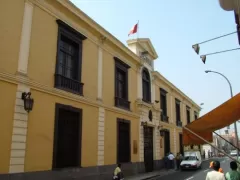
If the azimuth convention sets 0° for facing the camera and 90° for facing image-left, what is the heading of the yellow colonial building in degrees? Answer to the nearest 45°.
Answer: approximately 315°

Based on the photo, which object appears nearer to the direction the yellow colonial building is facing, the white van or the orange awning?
the orange awning

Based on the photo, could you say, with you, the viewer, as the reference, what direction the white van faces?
facing the viewer and to the left of the viewer

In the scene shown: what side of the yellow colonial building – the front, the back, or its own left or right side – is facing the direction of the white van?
left

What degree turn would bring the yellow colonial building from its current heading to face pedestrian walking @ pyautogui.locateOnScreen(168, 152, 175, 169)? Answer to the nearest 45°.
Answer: approximately 90° to its left

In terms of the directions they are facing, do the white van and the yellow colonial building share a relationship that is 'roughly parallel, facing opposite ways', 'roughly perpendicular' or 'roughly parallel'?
roughly perpendicular

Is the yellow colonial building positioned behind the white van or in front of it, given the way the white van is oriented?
in front

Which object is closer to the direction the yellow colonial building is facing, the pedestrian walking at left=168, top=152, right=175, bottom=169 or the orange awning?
the orange awning

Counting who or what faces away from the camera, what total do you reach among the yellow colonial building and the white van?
0
